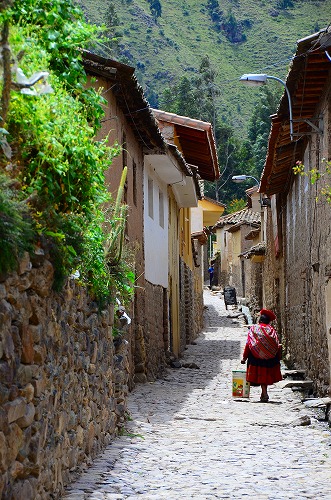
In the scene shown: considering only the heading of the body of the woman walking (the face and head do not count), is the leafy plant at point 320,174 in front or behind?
behind

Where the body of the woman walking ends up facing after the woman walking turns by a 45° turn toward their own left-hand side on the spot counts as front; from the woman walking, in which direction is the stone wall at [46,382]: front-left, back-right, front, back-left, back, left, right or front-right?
back-left

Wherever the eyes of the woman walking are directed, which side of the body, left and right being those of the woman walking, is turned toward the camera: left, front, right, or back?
back
